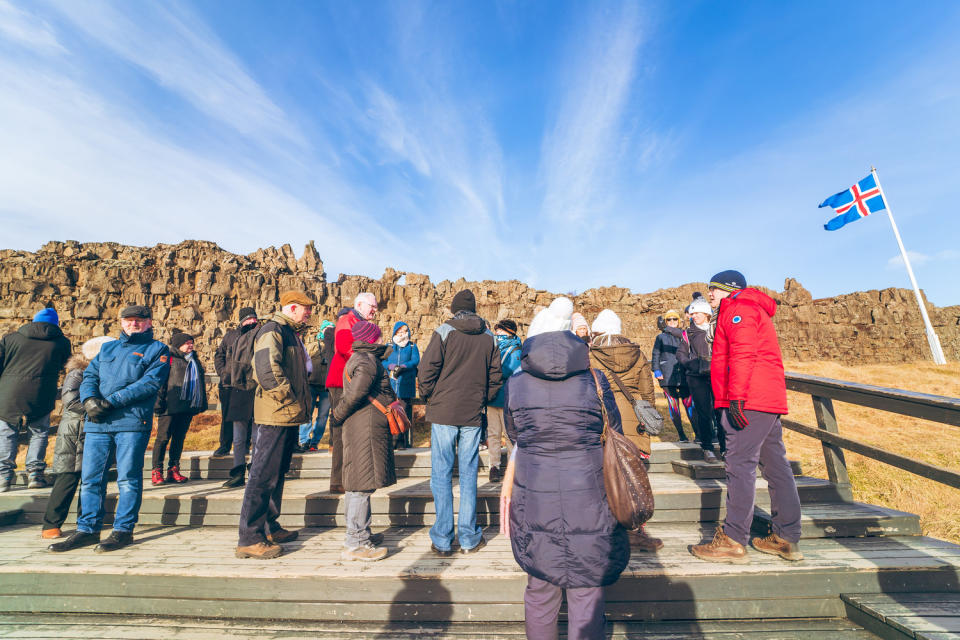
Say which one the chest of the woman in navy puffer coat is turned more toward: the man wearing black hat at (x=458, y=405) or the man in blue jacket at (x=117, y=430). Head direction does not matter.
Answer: the man wearing black hat

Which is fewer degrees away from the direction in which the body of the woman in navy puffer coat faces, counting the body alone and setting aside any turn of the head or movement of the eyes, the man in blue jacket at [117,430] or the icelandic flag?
the icelandic flag

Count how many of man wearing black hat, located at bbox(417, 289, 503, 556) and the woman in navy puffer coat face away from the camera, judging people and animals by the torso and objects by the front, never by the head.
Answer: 2

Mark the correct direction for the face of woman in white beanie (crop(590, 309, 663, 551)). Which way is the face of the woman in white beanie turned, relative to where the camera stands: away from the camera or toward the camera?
away from the camera

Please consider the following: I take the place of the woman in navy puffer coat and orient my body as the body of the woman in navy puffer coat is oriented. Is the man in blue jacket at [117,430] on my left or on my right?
on my left

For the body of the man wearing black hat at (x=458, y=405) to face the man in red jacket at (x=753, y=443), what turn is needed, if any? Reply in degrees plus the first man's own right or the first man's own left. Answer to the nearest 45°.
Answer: approximately 90° to the first man's own right

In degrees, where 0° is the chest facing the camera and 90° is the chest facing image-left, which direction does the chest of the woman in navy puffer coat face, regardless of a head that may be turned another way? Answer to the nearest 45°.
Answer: approximately 180°

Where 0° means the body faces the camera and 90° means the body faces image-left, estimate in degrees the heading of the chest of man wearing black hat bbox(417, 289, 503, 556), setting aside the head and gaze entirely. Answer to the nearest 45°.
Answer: approximately 180°

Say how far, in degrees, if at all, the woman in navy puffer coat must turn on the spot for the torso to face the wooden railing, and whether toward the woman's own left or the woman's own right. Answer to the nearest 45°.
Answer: approximately 45° to the woman's own right

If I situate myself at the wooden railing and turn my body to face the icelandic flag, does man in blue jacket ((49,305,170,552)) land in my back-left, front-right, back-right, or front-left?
back-left
